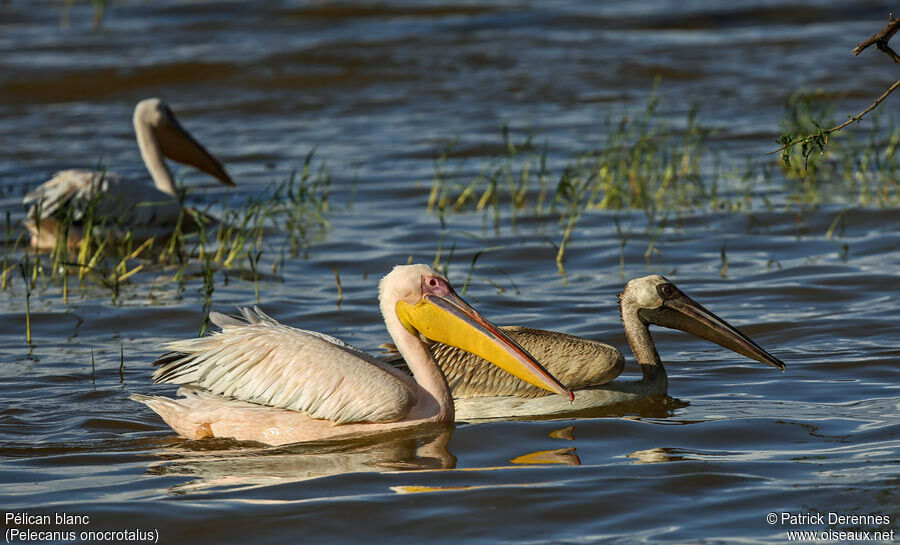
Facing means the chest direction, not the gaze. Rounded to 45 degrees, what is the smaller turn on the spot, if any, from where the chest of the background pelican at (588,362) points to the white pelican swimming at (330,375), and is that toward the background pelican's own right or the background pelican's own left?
approximately 135° to the background pelican's own right

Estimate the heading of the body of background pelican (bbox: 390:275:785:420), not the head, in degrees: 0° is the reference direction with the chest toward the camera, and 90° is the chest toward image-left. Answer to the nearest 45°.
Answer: approximately 270°

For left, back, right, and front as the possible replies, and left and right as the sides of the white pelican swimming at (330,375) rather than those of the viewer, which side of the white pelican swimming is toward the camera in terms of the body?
right

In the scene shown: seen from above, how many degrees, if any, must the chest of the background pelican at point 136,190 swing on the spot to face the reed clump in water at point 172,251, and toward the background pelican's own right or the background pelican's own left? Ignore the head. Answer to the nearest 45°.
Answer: approximately 90° to the background pelican's own right

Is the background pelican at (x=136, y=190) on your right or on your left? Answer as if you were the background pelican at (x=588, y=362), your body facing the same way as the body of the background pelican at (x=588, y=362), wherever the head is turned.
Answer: on your left

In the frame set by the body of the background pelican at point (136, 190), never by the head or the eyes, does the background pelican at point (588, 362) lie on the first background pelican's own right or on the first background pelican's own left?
on the first background pelican's own right

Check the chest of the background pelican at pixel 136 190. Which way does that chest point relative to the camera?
to the viewer's right

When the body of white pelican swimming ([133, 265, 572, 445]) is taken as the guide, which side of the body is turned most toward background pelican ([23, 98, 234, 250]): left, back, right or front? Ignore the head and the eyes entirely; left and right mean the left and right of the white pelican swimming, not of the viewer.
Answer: left

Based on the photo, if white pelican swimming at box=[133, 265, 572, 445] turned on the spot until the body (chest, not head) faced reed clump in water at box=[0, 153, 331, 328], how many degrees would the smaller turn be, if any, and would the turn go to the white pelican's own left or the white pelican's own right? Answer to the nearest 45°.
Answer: approximately 90° to the white pelican's own left

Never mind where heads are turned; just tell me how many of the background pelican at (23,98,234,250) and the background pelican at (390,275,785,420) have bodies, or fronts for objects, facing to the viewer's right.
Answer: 2

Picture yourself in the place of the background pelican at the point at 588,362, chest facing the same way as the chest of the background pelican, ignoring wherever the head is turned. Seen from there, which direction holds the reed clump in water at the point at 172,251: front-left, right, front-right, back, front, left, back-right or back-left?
back-left

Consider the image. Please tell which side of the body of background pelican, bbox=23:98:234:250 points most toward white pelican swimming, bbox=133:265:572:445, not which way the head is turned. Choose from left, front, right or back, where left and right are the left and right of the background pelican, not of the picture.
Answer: right
